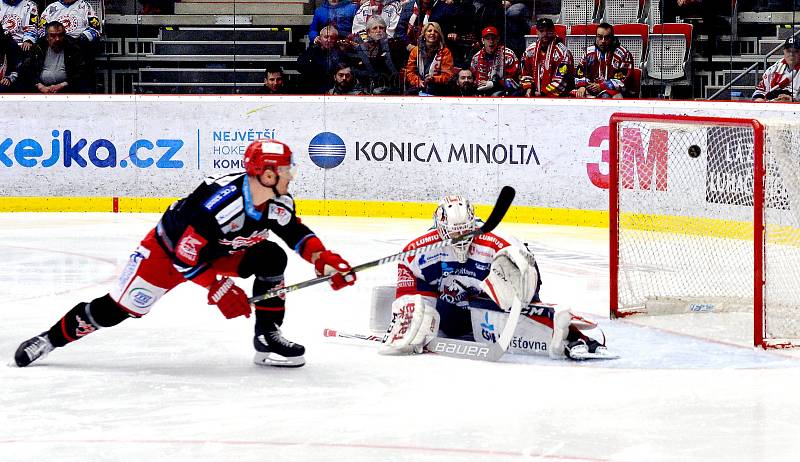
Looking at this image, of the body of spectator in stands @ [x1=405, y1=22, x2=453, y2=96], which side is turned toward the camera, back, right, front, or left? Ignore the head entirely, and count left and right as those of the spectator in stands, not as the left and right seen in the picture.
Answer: front

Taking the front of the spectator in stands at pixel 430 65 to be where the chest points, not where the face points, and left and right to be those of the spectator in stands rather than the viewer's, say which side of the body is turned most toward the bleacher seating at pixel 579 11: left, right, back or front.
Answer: left

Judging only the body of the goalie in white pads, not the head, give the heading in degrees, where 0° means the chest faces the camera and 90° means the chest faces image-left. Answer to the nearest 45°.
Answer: approximately 0°

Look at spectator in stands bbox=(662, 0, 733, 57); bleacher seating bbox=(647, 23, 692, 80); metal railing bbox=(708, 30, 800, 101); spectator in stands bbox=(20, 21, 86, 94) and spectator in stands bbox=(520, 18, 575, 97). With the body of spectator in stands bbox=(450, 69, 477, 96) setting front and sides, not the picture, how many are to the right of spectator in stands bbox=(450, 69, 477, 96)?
1

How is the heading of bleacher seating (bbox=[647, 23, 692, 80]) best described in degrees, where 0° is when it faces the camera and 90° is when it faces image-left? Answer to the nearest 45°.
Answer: approximately 0°

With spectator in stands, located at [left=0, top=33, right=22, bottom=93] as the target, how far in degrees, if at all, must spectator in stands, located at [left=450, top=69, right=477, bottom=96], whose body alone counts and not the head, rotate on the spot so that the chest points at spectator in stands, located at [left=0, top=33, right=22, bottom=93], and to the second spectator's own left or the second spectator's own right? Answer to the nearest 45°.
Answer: approximately 90° to the second spectator's own right

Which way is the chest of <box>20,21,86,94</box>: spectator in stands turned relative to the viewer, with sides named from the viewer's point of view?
facing the viewer

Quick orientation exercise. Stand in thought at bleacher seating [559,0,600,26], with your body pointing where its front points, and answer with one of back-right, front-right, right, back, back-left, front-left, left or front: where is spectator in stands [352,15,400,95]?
right

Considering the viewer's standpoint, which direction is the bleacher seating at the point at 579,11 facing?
facing the viewer

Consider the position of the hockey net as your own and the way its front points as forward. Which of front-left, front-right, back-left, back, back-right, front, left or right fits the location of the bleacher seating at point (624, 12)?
back-right

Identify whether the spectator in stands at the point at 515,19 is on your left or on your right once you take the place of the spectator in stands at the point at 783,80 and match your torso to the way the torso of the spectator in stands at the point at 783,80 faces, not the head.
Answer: on your right
